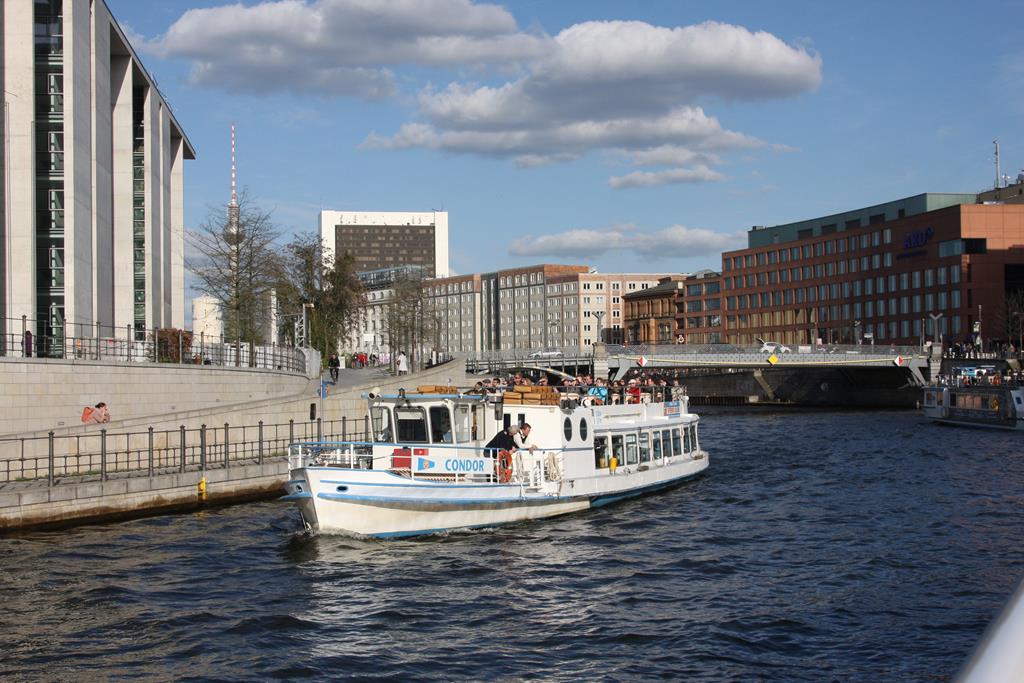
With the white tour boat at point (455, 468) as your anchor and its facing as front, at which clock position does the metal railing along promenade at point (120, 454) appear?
The metal railing along promenade is roughly at 2 o'clock from the white tour boat.

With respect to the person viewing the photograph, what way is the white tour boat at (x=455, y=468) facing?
facing the viewer and to the left of the viewer

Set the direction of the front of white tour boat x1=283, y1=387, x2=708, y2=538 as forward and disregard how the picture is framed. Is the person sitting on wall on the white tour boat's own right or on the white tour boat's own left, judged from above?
on the white tour boat's own right

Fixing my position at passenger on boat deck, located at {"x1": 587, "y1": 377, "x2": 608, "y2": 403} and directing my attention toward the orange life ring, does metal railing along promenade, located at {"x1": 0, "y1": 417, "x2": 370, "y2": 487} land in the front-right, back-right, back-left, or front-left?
front-right
